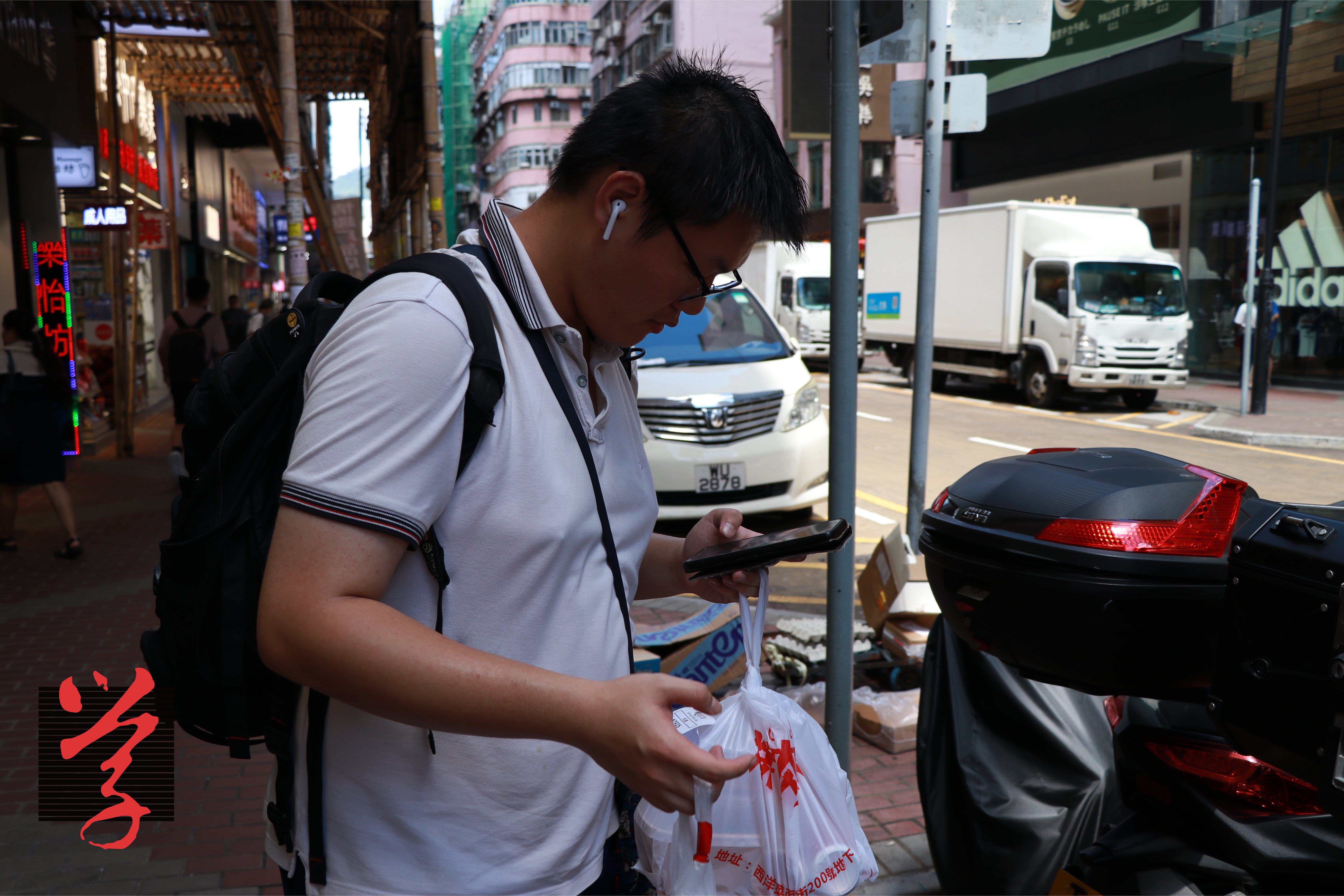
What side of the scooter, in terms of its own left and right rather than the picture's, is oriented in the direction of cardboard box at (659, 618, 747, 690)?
left

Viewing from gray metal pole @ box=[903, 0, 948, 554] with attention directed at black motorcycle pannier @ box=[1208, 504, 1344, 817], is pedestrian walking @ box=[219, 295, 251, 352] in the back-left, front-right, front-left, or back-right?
back-right

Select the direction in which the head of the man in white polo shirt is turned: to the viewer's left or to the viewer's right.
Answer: to the viewer's right

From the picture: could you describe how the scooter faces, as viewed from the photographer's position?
facing away from the viewer and to the right of the viewer

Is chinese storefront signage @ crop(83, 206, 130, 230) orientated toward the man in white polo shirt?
yes
